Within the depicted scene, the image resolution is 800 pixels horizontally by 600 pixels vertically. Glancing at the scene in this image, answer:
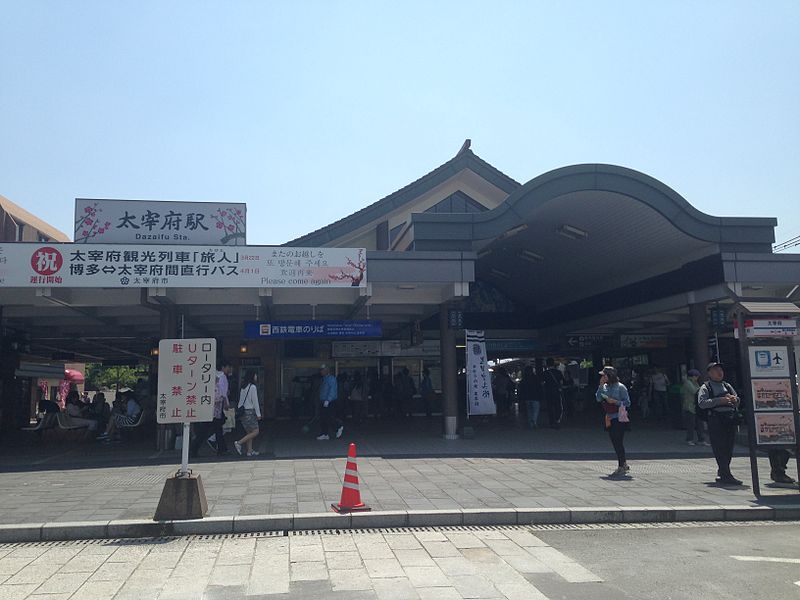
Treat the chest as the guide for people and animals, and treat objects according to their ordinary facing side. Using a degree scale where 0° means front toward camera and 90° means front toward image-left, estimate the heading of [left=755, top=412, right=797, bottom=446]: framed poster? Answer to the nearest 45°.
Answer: approximately 0°

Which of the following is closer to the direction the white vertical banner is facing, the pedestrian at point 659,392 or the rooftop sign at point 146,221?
the rooftop sign

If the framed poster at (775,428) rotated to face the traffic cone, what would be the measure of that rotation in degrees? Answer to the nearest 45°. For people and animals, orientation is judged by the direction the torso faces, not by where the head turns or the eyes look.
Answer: approximately 45° to its right

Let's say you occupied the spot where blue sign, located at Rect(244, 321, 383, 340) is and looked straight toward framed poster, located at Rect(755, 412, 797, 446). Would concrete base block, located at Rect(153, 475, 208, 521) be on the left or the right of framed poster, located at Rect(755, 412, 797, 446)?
right

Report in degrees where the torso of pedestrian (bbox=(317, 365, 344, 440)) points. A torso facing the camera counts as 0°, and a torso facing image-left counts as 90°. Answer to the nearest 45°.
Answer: approximately 90°

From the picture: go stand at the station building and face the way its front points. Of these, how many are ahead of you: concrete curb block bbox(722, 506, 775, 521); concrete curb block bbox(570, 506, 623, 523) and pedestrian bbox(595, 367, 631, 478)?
3

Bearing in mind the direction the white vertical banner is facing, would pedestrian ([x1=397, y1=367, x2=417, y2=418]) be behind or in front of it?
behind

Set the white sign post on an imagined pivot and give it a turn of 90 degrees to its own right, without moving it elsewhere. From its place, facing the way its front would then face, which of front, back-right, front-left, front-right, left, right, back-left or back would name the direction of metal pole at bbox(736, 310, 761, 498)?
back

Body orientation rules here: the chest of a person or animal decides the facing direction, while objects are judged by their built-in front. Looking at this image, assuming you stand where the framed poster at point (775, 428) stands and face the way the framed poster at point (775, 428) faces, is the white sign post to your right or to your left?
on your right
